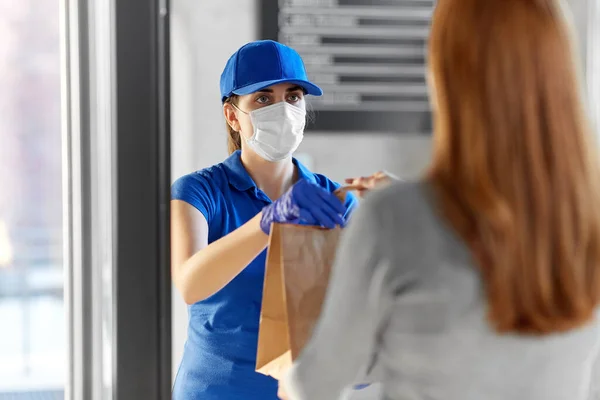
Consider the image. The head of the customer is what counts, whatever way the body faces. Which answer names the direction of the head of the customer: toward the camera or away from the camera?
away from the camera

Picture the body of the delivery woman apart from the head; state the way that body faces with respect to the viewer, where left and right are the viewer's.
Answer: facing the viewer and to the right of the viewer

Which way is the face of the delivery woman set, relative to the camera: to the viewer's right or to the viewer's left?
to the viewer's right
